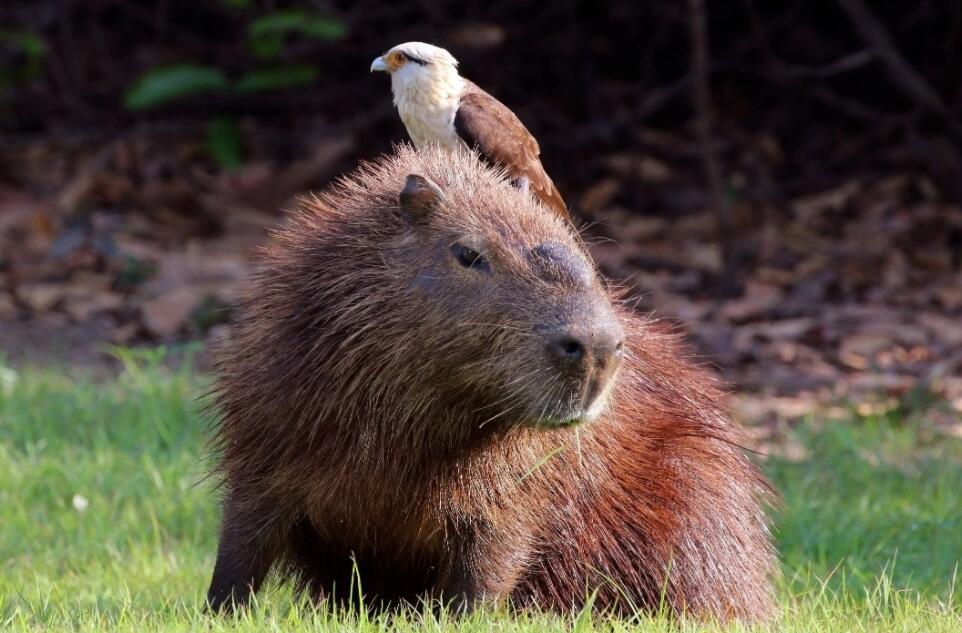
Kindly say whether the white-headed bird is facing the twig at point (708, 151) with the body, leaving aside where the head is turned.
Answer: no

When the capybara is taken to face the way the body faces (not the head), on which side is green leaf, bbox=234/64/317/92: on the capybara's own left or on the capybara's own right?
on the capybara's own right

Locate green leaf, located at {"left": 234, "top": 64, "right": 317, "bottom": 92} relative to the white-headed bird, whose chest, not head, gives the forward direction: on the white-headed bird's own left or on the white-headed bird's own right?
on the white-headed bird's own right

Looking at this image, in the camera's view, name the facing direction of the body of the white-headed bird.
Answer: to the viewer's left

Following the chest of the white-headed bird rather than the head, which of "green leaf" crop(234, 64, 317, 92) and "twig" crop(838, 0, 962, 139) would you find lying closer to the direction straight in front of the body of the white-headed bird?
the green leaf

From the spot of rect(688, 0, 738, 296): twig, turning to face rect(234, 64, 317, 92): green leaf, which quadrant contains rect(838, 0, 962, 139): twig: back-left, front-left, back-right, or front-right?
back-right

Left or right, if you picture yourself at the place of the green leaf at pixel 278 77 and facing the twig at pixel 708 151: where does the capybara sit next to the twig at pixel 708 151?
right

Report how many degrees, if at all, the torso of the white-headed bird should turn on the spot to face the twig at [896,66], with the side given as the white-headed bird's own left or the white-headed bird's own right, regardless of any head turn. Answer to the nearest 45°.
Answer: approximately 135° to the white-headed bird's own right

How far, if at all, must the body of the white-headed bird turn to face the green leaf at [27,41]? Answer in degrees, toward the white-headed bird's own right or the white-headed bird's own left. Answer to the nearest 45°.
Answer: approximately 45° to the white-headed bird's own right

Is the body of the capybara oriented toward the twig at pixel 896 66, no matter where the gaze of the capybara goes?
no

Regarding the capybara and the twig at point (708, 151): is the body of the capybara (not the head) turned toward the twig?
no
